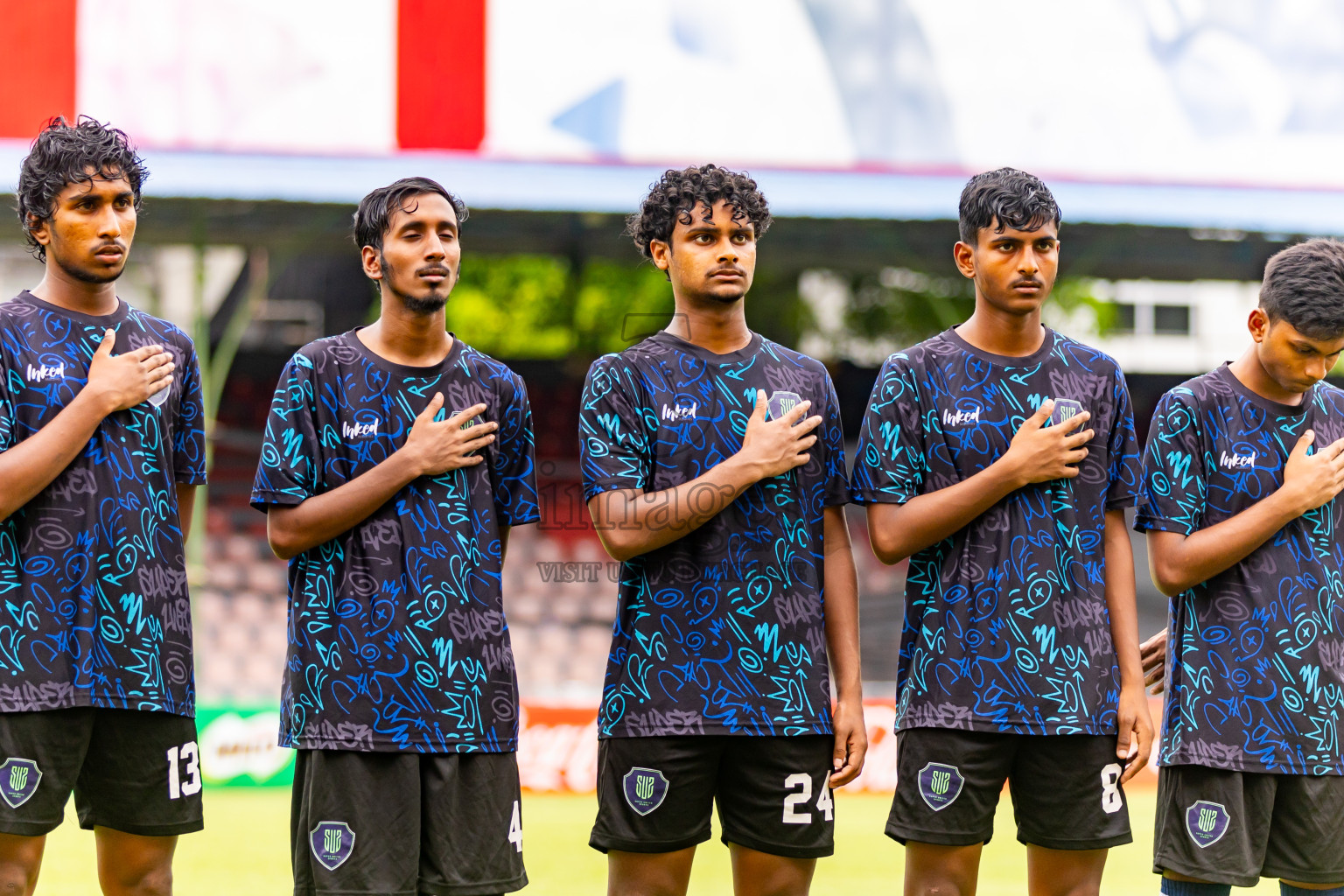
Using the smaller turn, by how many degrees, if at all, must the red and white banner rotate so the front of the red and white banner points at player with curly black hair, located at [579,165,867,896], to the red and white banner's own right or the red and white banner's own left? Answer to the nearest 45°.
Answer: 0° — it already faces them

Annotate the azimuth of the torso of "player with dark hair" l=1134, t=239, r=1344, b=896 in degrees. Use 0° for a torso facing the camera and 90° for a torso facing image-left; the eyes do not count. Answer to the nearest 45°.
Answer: approximately 315°

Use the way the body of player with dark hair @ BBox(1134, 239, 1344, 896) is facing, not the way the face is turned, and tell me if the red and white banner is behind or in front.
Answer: behind

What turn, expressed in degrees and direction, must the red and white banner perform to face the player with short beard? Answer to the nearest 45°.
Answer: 0° — it already faces them

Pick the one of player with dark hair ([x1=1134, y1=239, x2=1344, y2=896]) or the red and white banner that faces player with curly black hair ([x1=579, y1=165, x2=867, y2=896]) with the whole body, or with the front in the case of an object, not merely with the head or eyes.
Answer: the red and white banner

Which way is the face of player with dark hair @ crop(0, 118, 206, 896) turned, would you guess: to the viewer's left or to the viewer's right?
to the viewer's right

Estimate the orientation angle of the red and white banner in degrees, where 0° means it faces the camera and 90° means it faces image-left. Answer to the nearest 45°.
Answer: approximately 0°
